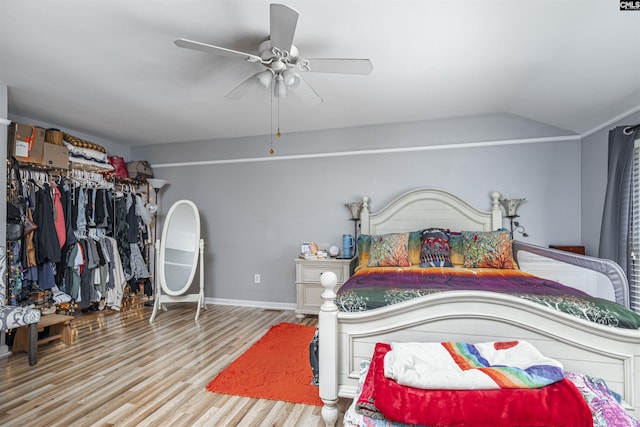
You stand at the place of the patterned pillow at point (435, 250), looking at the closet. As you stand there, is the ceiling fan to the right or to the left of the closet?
left

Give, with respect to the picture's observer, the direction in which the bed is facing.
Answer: facing the viewer

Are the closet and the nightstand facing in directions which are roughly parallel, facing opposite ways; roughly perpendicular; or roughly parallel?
roughly perpendicular

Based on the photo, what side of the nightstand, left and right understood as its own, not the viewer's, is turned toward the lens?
front

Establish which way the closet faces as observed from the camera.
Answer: facing the viewer and to the right of the viewer

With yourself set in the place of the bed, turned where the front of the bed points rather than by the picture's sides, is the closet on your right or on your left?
on your right

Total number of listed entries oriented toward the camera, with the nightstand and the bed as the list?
2

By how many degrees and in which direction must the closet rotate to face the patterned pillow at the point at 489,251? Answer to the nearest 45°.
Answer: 0° — it already faces it

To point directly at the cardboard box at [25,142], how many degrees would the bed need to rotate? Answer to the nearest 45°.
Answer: approximately 90° to its right

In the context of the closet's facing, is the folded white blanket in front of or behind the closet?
in front

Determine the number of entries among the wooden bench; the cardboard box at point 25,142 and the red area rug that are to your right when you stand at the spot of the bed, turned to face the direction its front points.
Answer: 3

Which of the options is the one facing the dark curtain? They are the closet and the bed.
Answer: the closet

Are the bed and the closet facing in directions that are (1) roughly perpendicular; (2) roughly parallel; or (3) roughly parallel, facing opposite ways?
roughly perpendicular
